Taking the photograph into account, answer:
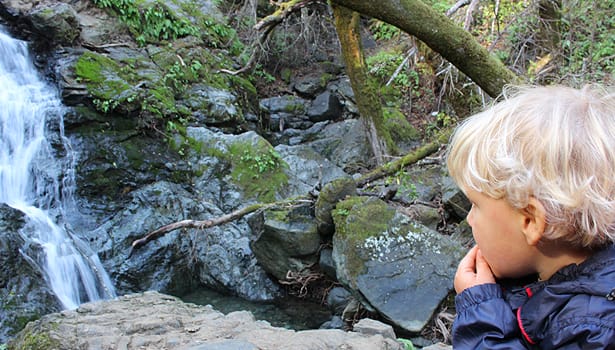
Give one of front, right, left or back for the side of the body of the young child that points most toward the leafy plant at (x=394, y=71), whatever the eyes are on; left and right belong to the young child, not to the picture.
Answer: right

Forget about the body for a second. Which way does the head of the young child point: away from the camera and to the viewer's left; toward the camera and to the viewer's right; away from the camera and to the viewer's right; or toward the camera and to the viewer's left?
away from the camera and to the viewer's left

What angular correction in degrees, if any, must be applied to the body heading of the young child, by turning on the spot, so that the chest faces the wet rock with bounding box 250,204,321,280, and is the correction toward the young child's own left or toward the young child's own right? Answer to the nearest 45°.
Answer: approximately 45° to the young child's own right

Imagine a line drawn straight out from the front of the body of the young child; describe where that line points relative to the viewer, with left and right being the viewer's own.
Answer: facing to the left of the viewer

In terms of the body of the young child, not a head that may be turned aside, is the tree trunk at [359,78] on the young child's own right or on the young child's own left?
on the young child's own right

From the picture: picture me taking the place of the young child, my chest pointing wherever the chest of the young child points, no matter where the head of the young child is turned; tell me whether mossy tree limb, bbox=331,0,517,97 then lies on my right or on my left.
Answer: on my right

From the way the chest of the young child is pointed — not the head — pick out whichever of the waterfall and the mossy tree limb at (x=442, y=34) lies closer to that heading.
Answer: the waterfall

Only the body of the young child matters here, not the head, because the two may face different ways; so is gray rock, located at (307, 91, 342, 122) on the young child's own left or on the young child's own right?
on the young child's own right
